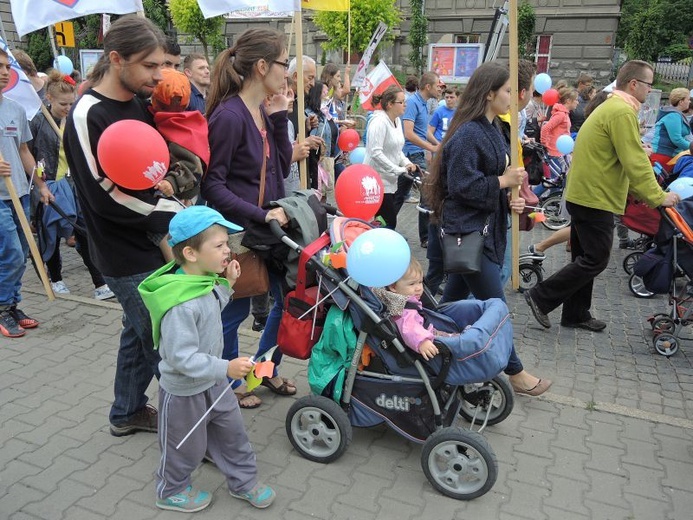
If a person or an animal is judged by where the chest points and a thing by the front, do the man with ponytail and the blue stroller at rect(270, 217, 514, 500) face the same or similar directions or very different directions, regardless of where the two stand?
same or similar directions

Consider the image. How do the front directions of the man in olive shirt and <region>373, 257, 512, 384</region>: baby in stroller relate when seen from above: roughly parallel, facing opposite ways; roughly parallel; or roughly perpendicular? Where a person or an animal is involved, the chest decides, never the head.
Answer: roughly parallel

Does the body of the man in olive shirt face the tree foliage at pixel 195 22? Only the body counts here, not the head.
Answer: no

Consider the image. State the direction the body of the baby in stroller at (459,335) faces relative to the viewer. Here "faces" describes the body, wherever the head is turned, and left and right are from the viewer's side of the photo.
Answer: facing to the right of the viewer

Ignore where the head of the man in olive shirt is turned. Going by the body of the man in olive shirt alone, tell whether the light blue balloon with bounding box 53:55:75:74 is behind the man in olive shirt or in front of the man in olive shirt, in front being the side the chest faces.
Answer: behind

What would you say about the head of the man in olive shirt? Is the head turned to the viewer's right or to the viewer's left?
to the viewer's right

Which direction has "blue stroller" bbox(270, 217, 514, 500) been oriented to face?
to the viewer's right

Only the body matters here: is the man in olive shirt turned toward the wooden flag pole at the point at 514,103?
no

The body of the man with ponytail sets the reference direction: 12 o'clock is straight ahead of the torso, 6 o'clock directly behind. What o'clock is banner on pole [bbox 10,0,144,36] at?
The banner on pole is roughly at 9 o'clock from the man with ponytail.

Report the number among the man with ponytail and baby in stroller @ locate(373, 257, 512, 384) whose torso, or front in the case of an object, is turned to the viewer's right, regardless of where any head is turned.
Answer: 2

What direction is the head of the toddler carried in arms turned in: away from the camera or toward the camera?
away from the camera

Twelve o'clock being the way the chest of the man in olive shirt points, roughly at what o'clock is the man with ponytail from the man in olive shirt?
The man with ponytail is roughly at 4 o'clock from the man in olive shirt.

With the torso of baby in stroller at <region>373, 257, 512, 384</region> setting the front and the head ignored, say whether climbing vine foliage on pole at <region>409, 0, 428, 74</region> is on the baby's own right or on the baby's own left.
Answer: on the baby's own left

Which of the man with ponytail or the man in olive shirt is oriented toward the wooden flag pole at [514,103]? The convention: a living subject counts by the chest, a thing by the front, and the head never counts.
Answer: the man with ponytail

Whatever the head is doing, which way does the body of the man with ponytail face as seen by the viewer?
to the viewer's right

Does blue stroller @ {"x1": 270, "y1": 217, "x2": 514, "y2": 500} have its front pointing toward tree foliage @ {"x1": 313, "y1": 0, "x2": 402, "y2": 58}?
no

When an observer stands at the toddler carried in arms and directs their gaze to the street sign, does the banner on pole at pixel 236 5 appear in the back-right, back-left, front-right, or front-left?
front-right

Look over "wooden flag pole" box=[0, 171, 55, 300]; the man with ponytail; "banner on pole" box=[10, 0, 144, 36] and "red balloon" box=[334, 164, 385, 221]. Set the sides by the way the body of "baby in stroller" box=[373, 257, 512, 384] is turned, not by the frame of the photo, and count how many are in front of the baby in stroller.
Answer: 0
